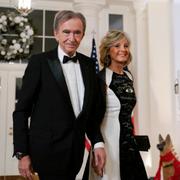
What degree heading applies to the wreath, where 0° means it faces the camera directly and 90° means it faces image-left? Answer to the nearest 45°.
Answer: approximately 0°

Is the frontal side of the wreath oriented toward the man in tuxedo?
yes

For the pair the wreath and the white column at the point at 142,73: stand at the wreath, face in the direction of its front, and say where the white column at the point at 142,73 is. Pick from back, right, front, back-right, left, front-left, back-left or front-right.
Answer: left

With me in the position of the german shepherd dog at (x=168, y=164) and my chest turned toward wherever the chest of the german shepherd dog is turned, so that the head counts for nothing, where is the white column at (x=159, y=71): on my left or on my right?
on my right

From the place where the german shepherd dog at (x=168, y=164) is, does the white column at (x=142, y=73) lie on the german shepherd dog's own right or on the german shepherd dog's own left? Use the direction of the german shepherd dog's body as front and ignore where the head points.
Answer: on the german shepherd dog's own right

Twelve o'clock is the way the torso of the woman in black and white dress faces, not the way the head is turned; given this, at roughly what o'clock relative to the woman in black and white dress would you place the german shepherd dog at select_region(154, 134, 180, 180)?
The german shepherd dog is roughly at 8 o'clock from the woman in black and white dress.

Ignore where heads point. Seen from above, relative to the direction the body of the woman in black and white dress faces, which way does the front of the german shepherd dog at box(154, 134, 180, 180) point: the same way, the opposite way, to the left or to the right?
to the right

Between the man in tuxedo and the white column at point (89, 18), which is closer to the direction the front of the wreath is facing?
the man in tuxedo
